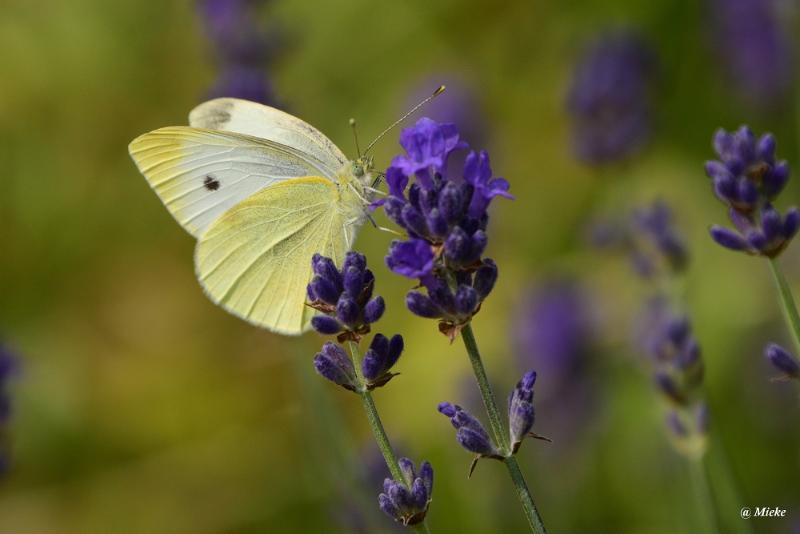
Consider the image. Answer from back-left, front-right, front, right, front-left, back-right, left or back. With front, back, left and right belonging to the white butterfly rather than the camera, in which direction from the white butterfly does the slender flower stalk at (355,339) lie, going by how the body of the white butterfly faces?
front

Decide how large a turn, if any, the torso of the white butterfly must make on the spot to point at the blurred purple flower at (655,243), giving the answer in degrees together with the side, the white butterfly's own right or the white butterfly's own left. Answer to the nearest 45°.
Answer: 0° — it already faces it

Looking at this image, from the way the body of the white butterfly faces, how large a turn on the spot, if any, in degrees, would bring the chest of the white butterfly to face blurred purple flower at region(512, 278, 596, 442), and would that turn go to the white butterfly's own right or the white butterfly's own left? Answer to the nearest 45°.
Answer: approximately 45° to the white butterfly's own left

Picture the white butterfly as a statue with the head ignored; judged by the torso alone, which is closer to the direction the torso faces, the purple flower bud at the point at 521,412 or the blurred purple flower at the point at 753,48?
the purple flower bud

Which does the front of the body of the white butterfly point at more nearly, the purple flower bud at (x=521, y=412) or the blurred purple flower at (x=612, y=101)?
the purple flower bud

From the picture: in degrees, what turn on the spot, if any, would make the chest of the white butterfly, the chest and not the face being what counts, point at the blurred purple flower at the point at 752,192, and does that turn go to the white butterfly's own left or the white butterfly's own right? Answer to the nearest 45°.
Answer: approximately 45° to the white butterfly's own right

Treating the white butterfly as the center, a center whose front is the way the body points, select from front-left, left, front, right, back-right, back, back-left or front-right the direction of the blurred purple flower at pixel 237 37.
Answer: left

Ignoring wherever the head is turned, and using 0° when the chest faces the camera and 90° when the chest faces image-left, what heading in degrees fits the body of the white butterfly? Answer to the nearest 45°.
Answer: approximately 270°
